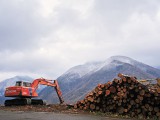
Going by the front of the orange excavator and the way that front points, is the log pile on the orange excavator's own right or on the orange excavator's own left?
on the orange excavator's own right

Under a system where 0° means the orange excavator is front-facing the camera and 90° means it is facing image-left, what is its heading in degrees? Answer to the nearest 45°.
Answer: approximately 270°
